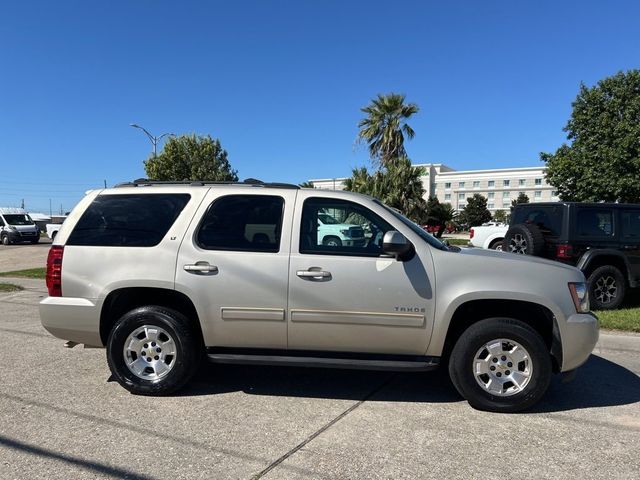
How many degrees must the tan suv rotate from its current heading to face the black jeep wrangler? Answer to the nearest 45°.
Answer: approximately 45° to its left

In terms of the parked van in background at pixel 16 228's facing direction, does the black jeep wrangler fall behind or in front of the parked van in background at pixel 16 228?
in front

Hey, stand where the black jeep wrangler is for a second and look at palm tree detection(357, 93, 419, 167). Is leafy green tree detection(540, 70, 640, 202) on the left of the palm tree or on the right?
right

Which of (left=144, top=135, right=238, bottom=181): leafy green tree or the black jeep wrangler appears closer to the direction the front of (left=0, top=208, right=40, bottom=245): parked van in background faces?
the black jeep wrangler

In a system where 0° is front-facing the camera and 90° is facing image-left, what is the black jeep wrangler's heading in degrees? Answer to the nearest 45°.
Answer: approximately 225°

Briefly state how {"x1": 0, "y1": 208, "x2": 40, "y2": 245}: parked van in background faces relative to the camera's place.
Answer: facing the viewer and to the right of the viewer

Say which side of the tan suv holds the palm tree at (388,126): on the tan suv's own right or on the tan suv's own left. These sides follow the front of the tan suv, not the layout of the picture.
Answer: on the tan suv's own left

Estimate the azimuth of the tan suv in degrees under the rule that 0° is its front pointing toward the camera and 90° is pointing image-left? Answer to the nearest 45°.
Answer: approximately 270°

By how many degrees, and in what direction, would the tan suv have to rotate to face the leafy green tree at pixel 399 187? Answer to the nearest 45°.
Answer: approximately 90° to its left

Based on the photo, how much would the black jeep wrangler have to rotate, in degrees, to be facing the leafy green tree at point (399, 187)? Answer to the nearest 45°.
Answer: approximately 90° to its left
